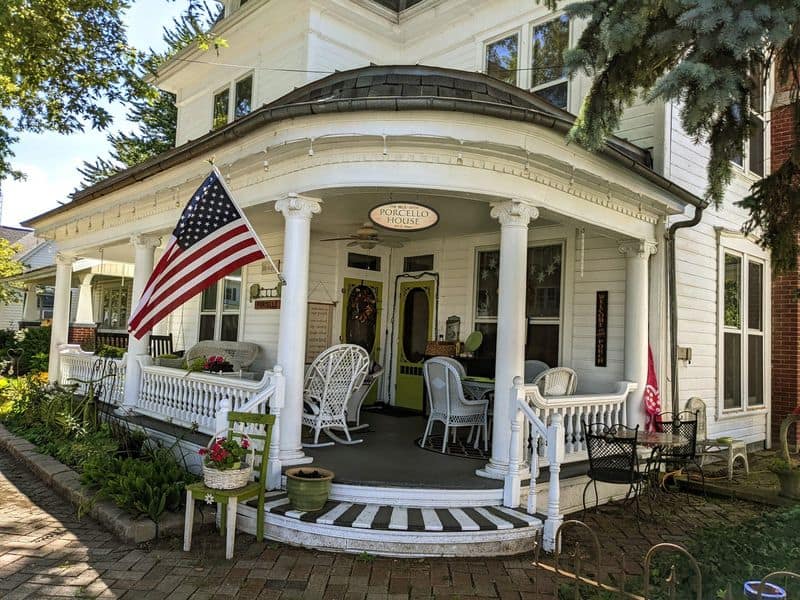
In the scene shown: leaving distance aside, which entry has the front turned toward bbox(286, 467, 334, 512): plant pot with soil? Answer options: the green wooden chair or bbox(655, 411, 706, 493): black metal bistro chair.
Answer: the black metal bistro chair

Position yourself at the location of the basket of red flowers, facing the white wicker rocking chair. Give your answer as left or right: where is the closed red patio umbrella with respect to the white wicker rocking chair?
right

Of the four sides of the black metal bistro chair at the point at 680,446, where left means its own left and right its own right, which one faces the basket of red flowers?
front

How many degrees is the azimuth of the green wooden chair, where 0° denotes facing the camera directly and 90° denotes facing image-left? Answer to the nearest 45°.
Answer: approximately 45°

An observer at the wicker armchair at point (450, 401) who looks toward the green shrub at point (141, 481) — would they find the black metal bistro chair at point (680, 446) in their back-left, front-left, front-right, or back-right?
back-left

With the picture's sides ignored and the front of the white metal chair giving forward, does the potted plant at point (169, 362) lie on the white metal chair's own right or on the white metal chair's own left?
on the white metal chair's own right

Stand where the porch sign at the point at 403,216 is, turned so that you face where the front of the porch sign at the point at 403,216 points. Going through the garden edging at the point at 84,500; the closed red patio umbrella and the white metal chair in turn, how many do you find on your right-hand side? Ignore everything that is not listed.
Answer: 1

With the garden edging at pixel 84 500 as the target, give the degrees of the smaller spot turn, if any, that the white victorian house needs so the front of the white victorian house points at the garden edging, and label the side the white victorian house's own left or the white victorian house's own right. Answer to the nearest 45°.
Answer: approximately 45° to the white victorian house's own right

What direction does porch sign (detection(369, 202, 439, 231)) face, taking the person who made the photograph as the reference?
facing the viewer

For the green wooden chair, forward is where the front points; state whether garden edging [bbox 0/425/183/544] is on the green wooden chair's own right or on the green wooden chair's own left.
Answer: on the green wooden chair's own right

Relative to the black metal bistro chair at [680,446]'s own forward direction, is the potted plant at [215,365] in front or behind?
in front
